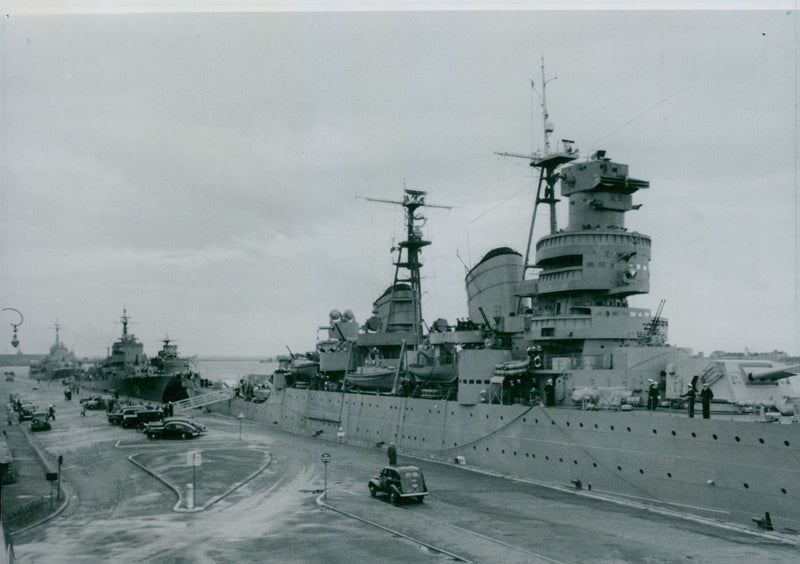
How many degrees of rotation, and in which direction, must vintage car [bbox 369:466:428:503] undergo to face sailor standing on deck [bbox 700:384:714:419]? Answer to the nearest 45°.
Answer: approximately 135° to its right

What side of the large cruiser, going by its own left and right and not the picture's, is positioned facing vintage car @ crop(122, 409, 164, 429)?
back

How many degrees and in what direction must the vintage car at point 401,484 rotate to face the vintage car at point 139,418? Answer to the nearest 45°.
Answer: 0° — it already faces it

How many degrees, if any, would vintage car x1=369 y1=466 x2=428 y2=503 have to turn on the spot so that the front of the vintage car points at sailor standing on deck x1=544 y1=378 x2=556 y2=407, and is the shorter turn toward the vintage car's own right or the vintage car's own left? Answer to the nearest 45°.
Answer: approximately 90° to the vintage car's own right

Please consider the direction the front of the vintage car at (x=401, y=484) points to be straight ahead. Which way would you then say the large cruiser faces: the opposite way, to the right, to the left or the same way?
the opposite way

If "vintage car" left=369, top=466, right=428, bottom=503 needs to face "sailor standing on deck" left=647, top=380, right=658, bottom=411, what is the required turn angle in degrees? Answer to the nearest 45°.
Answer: approximately 135° to its right

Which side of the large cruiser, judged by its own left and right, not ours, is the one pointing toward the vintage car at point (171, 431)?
back

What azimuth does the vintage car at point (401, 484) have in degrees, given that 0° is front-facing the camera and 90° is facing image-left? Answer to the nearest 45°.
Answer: approximately 135°

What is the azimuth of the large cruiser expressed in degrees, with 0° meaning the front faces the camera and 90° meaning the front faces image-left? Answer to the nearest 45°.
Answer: approximately 315°

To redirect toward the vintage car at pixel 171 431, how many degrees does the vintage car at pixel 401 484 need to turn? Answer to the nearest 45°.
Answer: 0° — it already faces it
